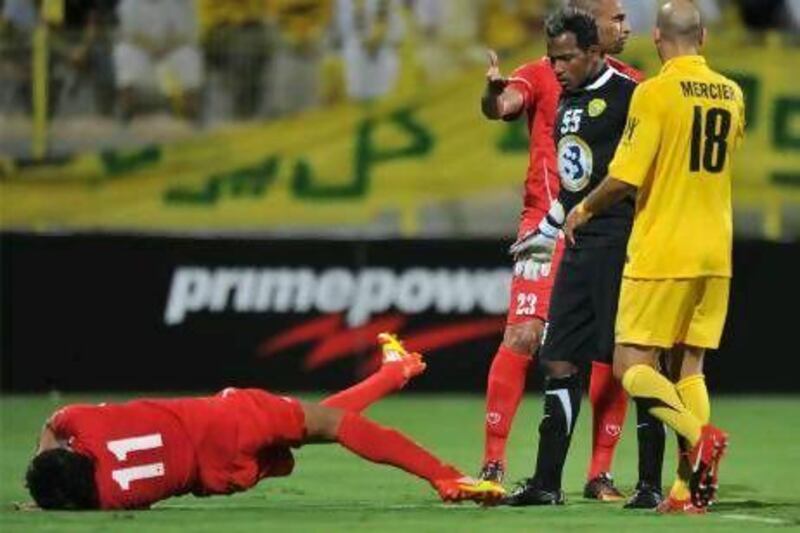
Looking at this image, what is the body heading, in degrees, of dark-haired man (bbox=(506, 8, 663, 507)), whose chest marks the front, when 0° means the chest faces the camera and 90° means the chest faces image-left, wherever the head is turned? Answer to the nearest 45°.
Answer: approximately 45°

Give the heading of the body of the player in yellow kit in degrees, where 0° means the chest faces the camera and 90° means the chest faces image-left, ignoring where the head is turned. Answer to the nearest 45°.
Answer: approximately 135°

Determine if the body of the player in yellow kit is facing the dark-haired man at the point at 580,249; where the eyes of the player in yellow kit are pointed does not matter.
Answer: yes

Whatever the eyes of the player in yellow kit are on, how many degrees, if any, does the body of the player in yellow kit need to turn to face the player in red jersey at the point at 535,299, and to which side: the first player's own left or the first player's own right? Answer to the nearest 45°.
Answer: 0° — they already face them

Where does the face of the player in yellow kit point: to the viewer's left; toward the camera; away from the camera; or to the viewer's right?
away from the camera

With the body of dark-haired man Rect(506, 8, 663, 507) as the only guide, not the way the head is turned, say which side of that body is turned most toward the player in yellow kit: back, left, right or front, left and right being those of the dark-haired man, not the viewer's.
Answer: left
